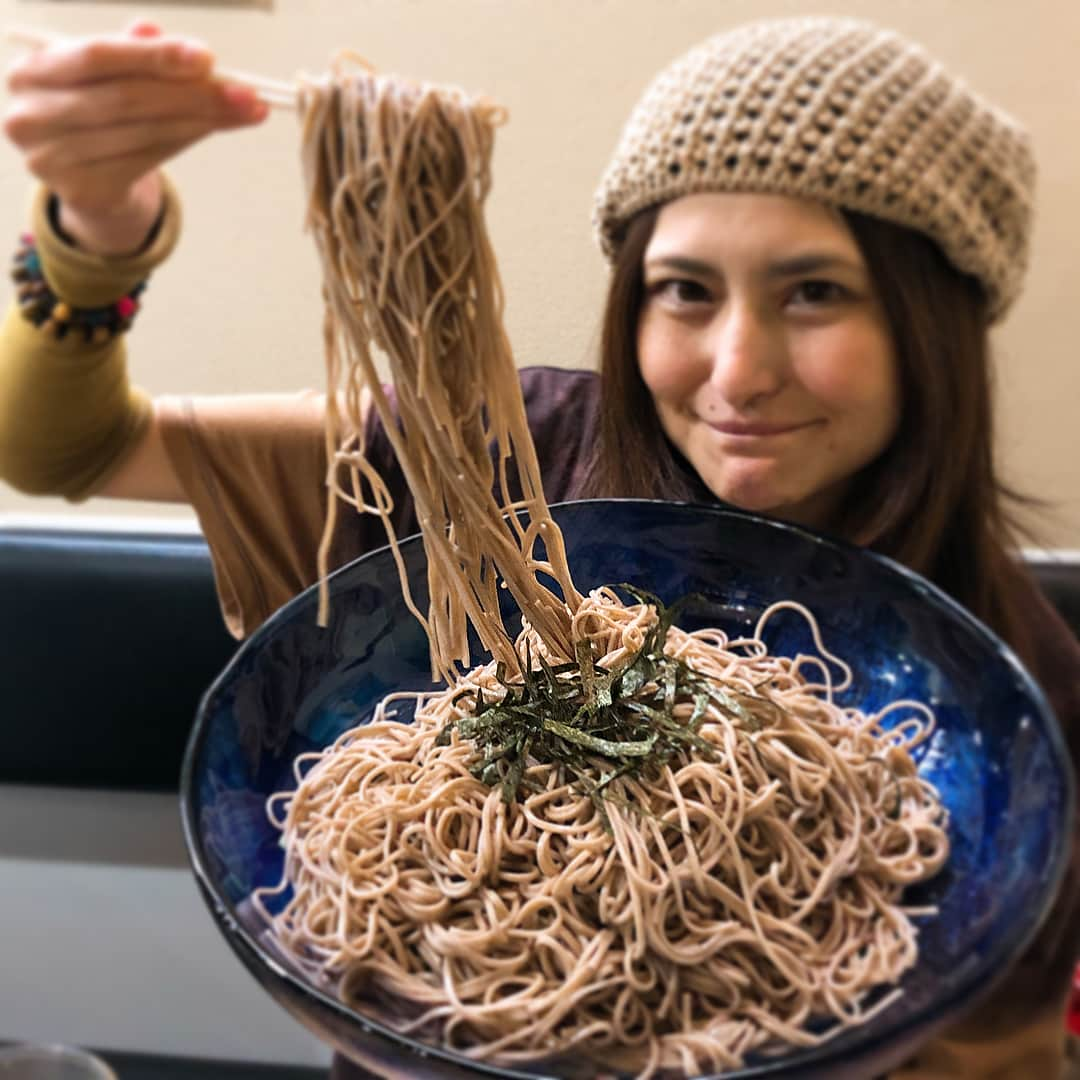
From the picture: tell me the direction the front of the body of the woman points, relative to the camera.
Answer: toward the camera

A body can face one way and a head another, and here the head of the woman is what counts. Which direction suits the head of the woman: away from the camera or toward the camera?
toward the camera
